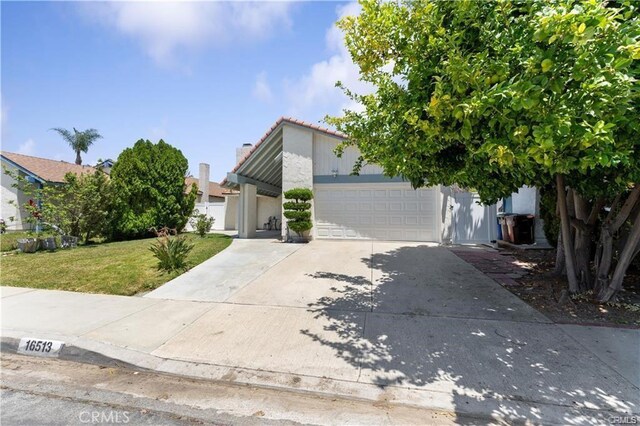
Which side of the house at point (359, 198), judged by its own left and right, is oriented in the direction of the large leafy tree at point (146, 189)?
right

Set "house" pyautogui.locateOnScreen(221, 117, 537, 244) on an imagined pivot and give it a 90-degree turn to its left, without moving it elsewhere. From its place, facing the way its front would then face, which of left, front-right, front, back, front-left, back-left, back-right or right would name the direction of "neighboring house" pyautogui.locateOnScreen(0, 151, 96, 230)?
back

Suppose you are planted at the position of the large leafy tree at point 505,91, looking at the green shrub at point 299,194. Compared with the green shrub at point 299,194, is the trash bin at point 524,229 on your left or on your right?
right

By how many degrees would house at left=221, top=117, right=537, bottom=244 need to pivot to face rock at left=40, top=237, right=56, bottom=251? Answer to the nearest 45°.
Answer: approximately 90° to its right

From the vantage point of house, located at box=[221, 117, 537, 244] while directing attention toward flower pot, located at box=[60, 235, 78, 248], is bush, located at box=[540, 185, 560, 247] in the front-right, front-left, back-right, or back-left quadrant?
back-left

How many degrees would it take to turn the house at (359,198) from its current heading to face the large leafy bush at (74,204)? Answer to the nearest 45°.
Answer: approximately 90° to its right

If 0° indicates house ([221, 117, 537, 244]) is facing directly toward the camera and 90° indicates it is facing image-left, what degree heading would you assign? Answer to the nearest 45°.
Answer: approximately 0°

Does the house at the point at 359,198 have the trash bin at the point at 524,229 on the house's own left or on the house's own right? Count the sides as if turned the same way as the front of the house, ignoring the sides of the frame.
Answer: on the house's own left

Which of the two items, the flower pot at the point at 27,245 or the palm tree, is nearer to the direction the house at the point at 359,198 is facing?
the flower pot

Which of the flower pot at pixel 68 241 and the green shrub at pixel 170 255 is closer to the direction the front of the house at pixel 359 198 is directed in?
the green shrub
